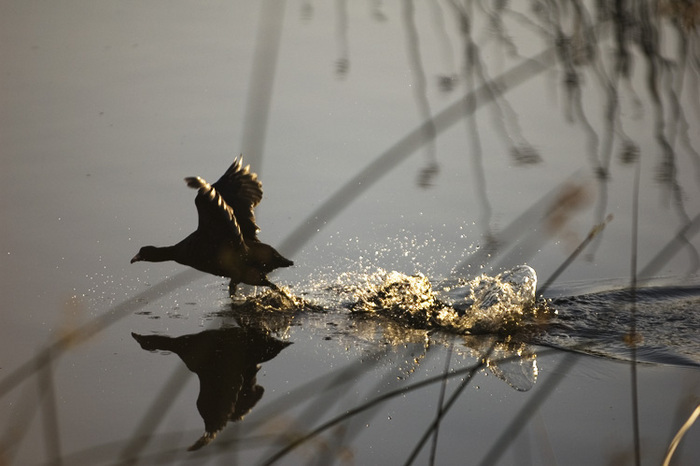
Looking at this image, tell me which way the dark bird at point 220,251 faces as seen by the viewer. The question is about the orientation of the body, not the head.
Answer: to the viewer's left
